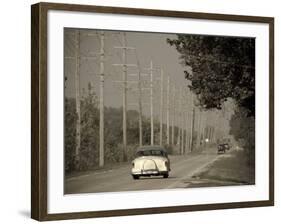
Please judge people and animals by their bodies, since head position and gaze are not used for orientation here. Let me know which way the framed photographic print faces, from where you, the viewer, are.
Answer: facing the viewer and to the right of the viewer
